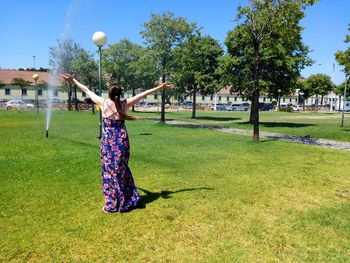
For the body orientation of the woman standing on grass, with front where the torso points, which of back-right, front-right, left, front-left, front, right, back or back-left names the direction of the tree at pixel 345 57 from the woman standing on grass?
front-right

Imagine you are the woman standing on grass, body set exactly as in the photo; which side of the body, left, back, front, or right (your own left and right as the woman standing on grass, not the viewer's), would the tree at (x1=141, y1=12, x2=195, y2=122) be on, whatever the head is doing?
front

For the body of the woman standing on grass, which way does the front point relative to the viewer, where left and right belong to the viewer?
facing away from the viewer

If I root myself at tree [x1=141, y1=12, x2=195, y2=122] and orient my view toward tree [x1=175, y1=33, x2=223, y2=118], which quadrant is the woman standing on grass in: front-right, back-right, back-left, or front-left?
back-right

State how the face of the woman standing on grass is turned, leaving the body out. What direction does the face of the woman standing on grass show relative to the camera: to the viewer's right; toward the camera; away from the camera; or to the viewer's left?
away from the camera

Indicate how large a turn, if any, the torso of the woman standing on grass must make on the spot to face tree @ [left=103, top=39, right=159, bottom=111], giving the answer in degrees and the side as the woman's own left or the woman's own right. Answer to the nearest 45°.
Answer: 0° — they already face it

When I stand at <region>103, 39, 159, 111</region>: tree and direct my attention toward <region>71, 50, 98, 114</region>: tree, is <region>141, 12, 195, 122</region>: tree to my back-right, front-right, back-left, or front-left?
back-left

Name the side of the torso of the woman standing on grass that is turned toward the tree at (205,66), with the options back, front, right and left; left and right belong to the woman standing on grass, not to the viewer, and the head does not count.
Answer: front

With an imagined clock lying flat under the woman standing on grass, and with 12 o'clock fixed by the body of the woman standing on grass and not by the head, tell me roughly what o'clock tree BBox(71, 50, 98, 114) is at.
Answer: The tree is roughly at 12 o'clock from the woman standing on grass.
